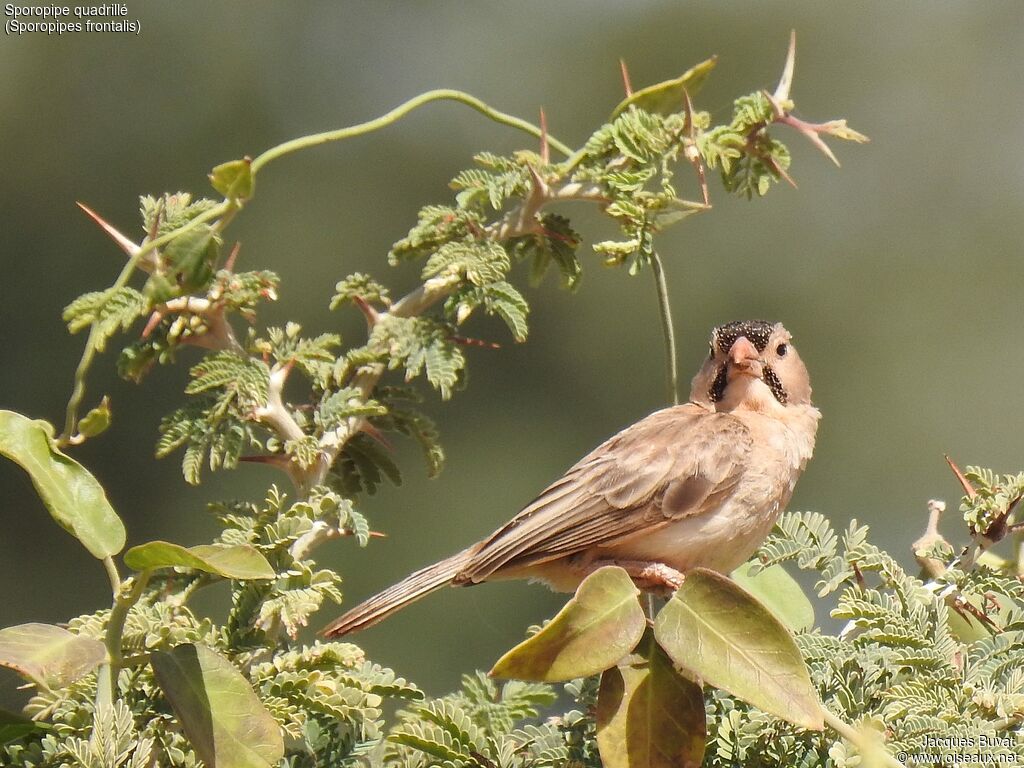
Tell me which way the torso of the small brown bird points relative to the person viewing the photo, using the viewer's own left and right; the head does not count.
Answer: facing to the right of the viewer

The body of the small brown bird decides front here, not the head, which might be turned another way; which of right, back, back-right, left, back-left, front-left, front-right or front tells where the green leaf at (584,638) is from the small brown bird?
right

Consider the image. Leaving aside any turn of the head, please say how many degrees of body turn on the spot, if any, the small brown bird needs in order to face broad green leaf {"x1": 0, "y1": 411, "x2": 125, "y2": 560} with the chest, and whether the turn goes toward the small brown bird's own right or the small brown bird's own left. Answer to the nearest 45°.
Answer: approximately 135° to the small brown bird's own right

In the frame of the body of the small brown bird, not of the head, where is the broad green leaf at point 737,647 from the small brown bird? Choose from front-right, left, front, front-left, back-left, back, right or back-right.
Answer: right

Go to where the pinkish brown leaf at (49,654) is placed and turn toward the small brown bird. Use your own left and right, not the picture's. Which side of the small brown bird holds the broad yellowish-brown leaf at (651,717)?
right
